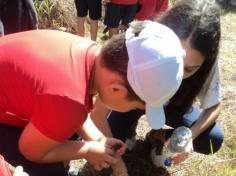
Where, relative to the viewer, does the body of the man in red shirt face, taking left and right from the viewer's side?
facing to the right of the viewer

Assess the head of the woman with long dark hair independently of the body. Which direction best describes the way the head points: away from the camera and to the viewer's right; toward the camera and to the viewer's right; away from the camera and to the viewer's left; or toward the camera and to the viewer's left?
toward the camera and to the viewer's left

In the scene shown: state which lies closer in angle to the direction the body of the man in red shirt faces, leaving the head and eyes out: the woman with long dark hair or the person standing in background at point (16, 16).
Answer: the woman with long dark hair

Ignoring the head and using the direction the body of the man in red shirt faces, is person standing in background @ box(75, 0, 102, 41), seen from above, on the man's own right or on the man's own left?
on the man's own left

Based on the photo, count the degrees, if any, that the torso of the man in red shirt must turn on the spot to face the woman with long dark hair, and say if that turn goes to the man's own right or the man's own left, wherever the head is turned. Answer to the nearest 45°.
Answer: approximately 45° to the man's own left
